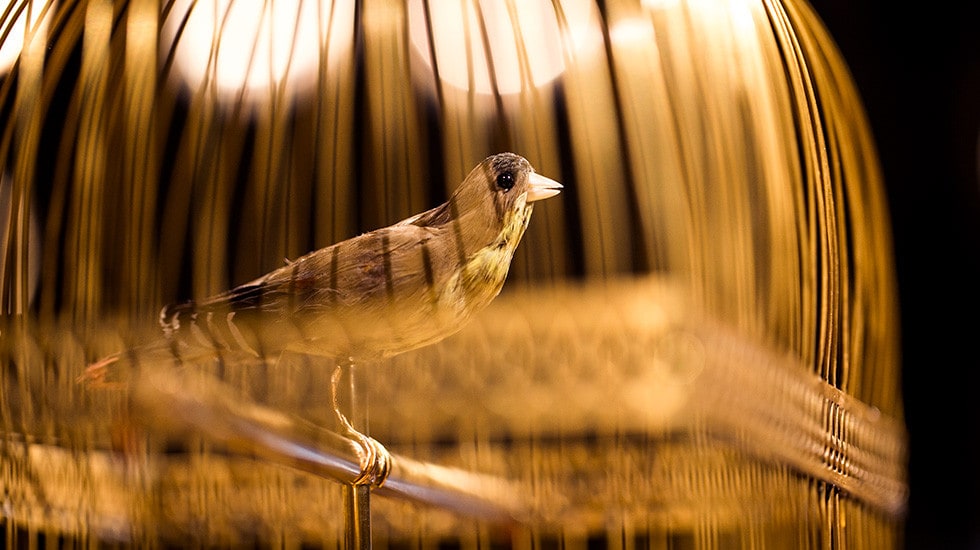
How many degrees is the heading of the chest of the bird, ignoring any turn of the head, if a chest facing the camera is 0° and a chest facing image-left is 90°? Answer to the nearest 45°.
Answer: approximately 270°
